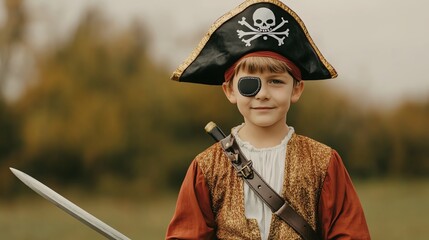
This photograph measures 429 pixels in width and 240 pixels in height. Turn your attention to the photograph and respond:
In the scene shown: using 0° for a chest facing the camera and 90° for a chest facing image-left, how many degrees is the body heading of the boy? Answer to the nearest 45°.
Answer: approximately 0°
